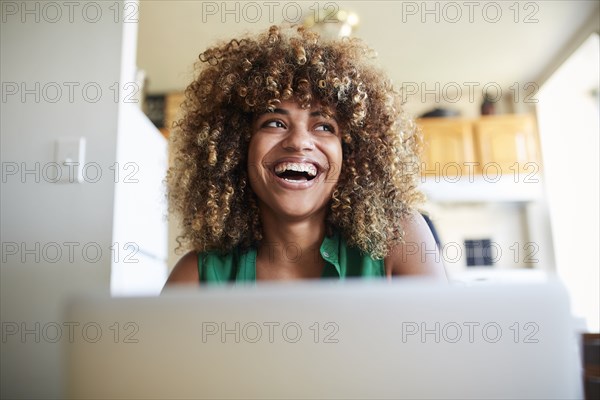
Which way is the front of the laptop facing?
away from the camera

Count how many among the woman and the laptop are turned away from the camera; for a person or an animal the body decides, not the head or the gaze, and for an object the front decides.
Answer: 1

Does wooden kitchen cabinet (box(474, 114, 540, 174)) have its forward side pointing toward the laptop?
yes

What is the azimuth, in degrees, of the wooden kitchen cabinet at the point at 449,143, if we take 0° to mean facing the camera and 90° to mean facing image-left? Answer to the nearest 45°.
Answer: approximately 0°
